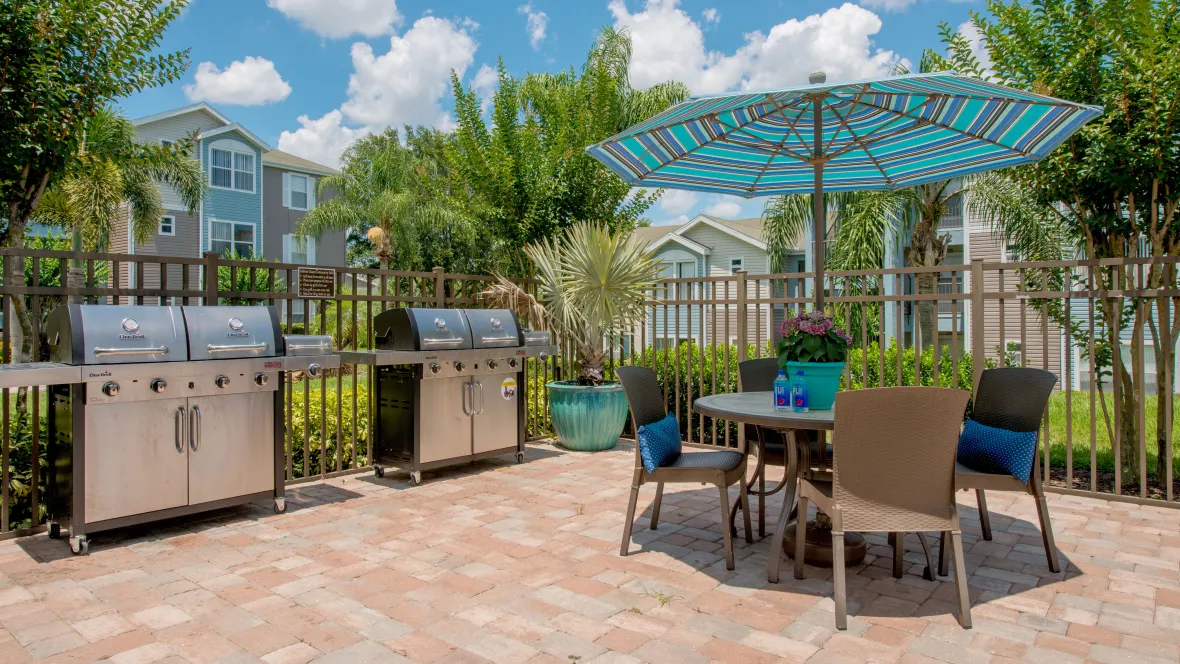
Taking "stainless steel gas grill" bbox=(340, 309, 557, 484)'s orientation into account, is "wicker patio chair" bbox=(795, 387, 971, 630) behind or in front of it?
in front

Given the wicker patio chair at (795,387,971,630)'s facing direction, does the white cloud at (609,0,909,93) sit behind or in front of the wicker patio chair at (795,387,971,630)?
in front

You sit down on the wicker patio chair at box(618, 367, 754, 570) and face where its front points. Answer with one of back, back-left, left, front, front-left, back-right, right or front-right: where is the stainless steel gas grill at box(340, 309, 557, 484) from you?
back-left

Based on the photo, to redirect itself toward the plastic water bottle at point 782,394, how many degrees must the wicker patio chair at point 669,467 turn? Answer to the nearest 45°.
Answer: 0° — it already faces it

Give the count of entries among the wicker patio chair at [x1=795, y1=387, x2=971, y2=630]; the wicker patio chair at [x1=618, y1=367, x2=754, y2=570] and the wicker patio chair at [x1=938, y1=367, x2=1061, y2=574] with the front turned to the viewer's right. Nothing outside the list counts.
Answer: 1

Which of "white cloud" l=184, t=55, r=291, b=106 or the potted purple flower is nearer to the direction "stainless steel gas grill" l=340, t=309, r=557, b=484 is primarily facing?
the potted purple flower

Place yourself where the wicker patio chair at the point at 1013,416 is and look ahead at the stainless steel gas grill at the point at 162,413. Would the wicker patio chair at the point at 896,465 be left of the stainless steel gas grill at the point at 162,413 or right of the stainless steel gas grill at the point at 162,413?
left

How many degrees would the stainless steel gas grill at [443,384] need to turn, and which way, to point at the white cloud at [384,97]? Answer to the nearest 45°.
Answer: approximately 135° to its left

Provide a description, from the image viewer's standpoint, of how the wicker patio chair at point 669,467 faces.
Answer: facing to the right of the viewer

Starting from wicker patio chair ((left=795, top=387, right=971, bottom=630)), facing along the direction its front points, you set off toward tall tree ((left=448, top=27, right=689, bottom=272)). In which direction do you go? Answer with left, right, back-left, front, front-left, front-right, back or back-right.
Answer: front

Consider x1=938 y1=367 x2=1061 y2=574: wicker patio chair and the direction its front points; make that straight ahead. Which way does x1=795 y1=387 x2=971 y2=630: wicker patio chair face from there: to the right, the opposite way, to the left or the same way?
to the right

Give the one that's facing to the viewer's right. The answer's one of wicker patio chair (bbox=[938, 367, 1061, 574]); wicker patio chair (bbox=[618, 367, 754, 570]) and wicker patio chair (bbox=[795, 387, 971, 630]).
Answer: wicker patio chair (bbox=[618, 367, 754, 570])

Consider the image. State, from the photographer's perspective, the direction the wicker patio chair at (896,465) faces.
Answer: facing away from the viewer and to the left of the viewer

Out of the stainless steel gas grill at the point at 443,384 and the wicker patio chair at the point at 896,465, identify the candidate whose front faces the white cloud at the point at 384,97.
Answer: the wicker patio chair

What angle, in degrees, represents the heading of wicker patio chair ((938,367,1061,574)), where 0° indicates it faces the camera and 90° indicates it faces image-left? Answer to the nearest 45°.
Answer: approximately 45°

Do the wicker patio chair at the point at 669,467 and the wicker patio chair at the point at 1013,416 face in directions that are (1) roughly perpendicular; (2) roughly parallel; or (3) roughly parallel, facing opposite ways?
roughly parallel, facing opposite ways
